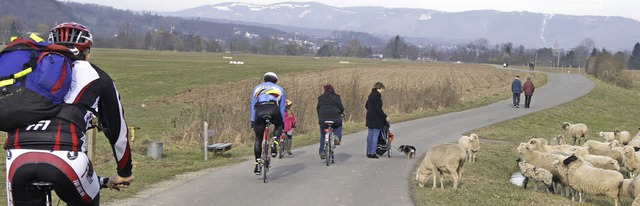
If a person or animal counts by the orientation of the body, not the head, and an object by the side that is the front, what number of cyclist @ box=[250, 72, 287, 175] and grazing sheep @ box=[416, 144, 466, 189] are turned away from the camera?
1

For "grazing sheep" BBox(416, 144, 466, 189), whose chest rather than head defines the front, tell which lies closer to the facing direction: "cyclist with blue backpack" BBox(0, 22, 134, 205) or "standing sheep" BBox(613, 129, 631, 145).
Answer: the cyclist with blue backpack

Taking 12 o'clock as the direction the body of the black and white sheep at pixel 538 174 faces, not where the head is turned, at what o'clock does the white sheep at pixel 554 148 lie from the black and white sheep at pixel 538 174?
the white sheep at pixel 554 148 is roughly at 3 o'clock from the black and white sheep at pixel 538 174.

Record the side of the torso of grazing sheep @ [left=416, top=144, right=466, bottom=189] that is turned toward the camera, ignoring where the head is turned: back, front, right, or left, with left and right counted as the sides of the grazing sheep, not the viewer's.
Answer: left

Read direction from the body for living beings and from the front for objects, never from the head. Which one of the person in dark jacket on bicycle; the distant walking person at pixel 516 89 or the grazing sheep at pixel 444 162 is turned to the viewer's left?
the grazing sheep

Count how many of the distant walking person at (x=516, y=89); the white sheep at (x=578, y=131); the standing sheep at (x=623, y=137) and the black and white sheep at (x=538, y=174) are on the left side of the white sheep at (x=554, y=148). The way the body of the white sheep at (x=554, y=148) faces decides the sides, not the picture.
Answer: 1

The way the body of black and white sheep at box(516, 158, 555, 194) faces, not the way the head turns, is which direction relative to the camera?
to the viewer's left

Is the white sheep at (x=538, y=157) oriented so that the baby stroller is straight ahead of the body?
yes

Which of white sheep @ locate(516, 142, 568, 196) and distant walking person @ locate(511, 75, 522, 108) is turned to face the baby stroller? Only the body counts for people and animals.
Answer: the white sheep

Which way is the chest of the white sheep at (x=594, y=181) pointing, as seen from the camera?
to the viewer's left
